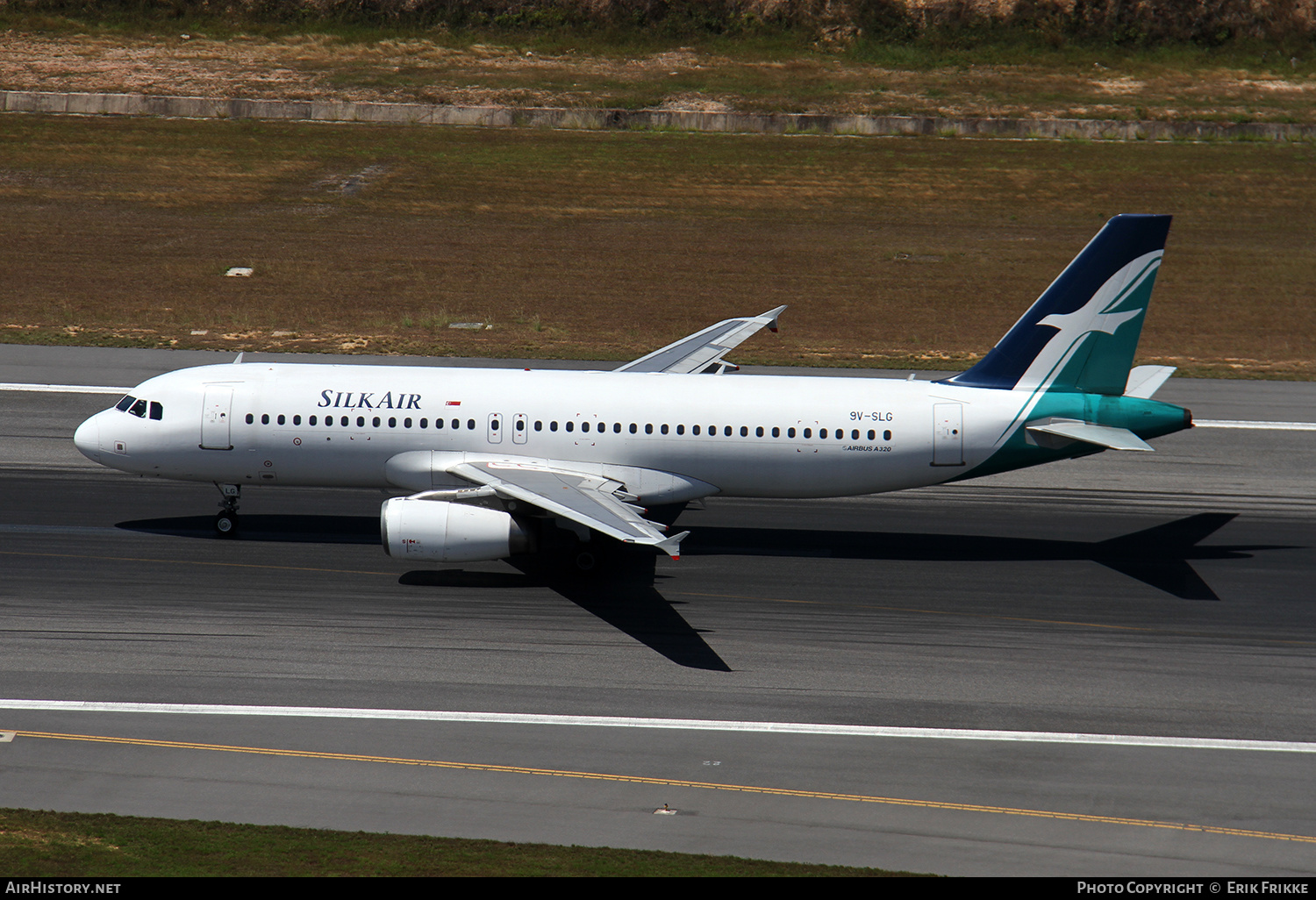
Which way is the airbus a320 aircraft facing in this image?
to the viewer's left
